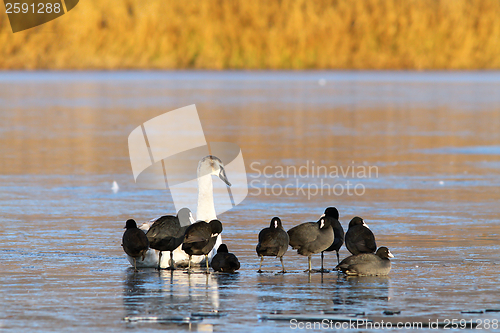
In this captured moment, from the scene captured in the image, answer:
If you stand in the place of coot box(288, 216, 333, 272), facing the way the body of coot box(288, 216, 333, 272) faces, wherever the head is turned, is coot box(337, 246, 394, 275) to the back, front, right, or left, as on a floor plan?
front

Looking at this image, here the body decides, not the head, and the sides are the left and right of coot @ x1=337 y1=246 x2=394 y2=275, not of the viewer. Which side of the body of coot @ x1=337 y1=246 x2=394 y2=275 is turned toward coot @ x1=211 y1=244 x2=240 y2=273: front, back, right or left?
back

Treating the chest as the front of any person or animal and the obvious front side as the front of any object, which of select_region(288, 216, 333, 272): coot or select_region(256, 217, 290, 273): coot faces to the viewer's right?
select_region(288, 216, 333, 272): coot

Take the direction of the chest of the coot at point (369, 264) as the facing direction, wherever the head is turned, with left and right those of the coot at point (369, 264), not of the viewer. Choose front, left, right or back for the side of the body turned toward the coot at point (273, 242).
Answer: back

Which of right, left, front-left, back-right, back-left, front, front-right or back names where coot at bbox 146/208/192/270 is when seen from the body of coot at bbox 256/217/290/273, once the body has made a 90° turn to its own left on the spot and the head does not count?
back

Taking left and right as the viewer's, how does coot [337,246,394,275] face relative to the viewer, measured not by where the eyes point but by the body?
facing to the right of the viewer

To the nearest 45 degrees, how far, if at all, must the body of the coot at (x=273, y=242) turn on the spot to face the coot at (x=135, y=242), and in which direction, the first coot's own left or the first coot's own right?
approximately 90° to the first coot's own right

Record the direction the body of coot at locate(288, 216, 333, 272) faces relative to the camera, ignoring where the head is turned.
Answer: to the viewer's right

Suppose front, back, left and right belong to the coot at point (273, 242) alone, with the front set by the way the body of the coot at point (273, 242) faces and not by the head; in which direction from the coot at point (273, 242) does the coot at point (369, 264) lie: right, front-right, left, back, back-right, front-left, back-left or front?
left

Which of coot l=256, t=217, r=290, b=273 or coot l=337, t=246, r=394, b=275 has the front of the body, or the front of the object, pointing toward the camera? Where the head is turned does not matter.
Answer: coot l=256, t=217, r=290, b=273

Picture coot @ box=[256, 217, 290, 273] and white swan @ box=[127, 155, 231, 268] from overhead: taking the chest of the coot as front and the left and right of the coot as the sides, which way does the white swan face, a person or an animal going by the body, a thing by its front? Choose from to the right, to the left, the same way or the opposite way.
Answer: to the left

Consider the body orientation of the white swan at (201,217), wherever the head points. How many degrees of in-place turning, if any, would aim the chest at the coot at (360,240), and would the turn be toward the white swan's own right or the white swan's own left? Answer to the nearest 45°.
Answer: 0° — it already faces it

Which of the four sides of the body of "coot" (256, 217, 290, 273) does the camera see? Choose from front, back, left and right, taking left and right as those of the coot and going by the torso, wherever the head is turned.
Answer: front

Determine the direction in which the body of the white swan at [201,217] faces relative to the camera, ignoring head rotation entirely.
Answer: to the viewer's right
